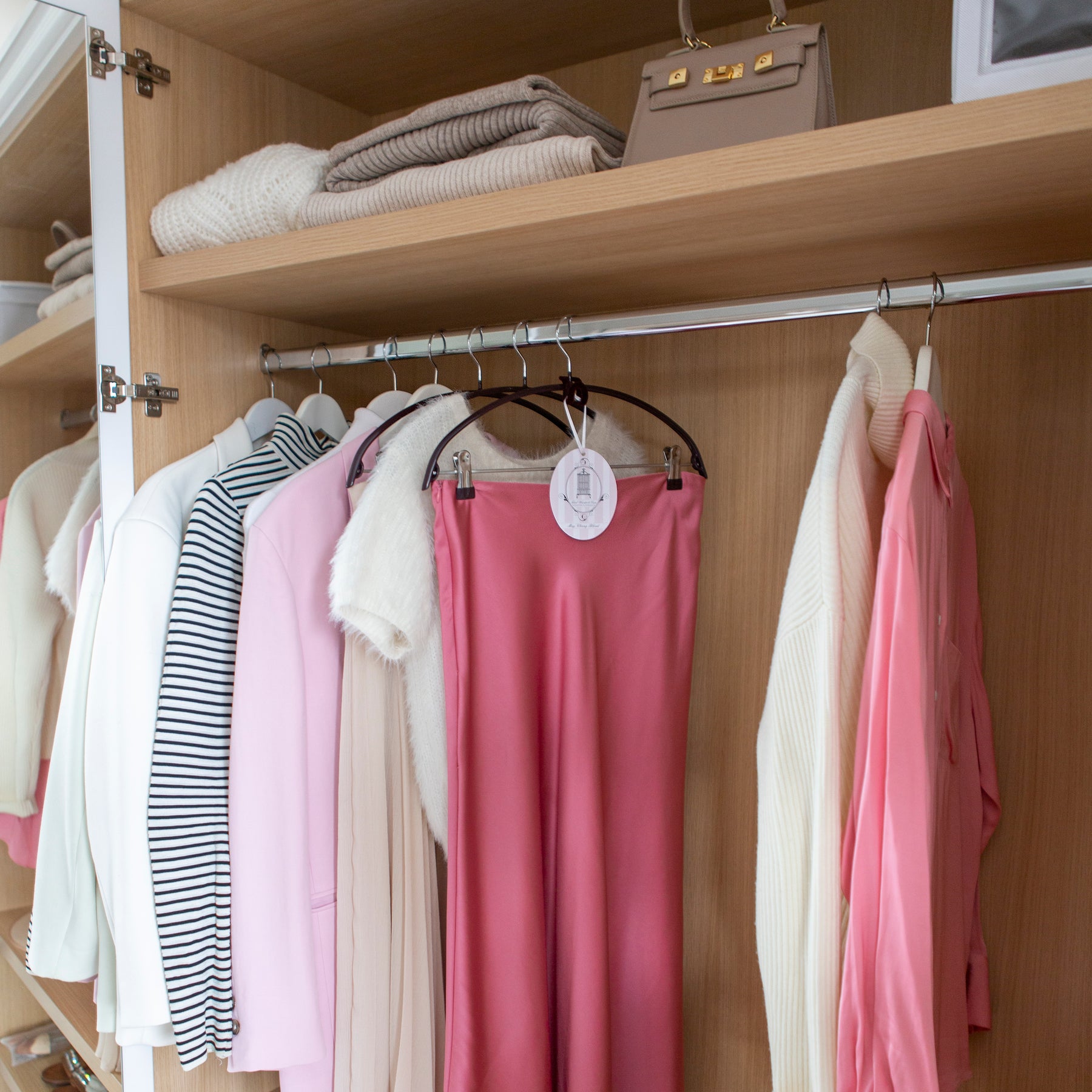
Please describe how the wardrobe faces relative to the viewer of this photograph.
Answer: facing the viewer and to the left of the viewer

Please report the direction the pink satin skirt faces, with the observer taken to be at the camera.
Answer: facing the viewer
